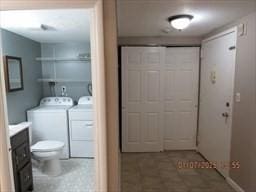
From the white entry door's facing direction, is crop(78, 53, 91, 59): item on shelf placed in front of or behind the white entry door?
in front

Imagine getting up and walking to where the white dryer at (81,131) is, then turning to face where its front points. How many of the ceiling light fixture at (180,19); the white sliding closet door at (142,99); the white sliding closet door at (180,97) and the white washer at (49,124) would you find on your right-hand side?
1

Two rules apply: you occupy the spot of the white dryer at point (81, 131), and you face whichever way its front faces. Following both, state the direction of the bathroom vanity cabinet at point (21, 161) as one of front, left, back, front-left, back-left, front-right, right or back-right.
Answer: front-right

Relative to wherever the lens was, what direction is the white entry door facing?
facing the viewer and to the left of the viewer

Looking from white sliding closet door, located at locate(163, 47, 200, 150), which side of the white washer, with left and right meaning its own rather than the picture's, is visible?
left

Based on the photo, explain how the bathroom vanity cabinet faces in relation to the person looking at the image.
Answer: facing the viewer and to the right of the viewer

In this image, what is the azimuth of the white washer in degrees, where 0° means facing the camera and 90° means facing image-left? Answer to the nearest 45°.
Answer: approximately 0°

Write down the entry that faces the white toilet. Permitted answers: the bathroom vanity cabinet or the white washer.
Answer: the white washer

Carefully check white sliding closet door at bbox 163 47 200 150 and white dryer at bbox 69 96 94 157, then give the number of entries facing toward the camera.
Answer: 2

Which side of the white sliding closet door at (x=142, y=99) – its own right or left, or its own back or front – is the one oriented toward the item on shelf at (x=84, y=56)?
right

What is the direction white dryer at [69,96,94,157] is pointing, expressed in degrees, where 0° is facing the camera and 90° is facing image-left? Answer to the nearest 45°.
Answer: approximately 0°
